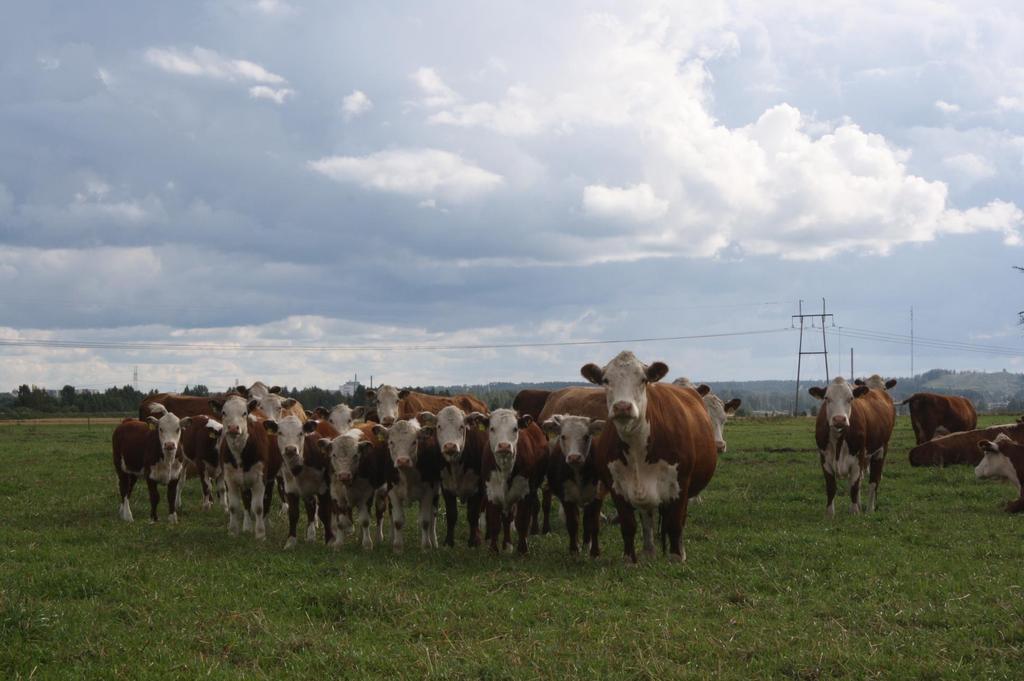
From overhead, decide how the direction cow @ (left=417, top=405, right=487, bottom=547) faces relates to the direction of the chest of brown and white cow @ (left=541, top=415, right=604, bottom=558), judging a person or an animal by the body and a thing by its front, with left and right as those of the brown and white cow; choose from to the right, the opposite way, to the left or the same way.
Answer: the same way

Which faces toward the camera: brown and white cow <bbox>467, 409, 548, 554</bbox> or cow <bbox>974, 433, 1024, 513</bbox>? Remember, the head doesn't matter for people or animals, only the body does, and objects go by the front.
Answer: the brown and white cow

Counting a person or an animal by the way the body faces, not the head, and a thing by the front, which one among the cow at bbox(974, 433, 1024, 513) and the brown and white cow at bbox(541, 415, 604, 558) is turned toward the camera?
the brown and white cow

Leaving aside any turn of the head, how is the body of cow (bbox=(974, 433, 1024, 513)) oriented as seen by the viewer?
to the viewer's left

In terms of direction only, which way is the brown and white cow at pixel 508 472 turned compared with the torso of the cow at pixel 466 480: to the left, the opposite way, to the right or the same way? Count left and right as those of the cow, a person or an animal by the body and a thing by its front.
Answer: the same way

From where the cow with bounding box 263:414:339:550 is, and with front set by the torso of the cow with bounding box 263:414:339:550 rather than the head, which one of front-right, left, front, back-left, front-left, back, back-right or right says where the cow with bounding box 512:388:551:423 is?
back-left

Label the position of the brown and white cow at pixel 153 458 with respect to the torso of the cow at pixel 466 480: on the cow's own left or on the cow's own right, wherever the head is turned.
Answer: on the cow's own right

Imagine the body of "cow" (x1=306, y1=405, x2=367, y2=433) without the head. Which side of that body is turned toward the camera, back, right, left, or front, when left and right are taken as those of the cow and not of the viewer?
front

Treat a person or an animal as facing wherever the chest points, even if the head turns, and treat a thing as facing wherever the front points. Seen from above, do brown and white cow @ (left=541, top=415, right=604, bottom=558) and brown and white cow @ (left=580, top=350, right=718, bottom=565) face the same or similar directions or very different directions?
same or similar directions

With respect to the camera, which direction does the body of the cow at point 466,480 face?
toward the camera

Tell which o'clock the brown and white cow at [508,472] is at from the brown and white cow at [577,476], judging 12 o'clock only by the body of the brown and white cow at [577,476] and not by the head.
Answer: the brown and white cow at [508,472] is roughly at 3 o'clock from the brown and white cow at [577,476].

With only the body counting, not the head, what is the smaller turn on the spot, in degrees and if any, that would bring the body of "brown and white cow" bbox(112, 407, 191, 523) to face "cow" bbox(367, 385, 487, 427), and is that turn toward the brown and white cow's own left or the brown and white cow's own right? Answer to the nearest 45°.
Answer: approximately 90° to the brown and white cow's own left

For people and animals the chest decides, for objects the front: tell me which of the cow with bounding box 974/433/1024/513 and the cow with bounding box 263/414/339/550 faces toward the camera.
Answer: the cow with bounding box 263/414/339/550

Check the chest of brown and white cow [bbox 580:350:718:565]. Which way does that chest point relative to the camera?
toward the camera

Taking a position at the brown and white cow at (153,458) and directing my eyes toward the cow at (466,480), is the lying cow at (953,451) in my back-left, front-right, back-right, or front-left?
front-left

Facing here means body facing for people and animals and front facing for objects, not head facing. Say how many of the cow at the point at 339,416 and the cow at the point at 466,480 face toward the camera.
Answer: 2

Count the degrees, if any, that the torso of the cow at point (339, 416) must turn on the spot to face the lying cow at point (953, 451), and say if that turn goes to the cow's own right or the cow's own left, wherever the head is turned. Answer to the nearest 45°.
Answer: approximately 90° to the cow's own left
